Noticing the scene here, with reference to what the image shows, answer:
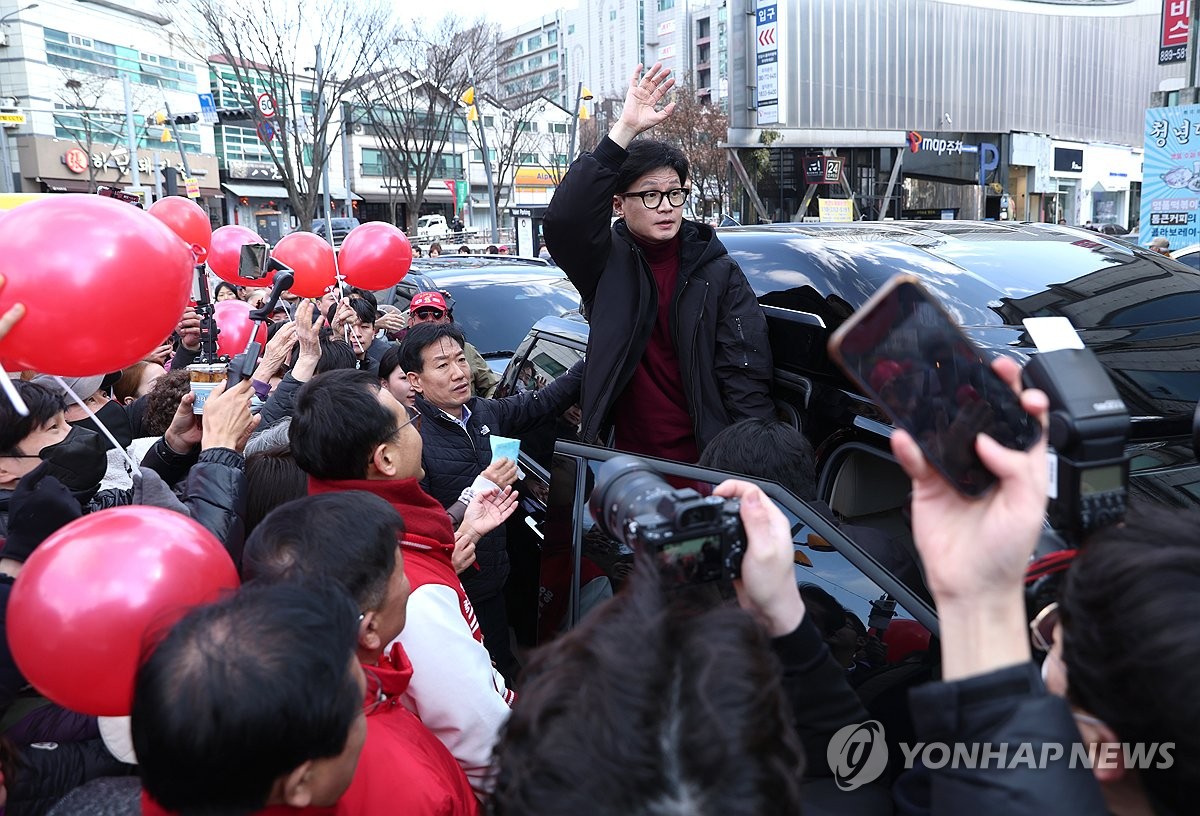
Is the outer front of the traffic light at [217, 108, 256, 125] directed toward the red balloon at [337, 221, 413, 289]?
yes

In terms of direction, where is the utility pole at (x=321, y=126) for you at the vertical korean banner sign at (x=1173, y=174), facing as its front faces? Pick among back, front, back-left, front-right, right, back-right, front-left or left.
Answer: right

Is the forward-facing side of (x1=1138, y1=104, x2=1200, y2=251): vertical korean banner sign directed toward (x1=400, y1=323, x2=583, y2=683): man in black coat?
yes

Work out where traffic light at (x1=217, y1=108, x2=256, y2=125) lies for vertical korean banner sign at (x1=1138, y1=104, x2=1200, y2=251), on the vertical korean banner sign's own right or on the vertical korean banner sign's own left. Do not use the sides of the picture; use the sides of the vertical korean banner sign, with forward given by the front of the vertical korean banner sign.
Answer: on the vertical korean banner sign's own right

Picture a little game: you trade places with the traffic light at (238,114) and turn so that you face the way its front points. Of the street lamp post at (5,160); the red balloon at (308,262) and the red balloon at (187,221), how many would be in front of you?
2

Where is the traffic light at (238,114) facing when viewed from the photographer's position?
facing the viewer

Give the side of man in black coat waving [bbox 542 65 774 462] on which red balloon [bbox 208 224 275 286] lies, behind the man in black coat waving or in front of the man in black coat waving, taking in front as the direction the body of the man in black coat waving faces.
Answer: behind

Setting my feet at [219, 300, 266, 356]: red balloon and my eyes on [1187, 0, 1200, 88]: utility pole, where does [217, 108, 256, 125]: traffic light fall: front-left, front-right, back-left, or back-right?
front-left

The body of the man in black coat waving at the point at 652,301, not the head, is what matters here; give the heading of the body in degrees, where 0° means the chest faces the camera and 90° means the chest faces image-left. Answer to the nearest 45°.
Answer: approximately 0°

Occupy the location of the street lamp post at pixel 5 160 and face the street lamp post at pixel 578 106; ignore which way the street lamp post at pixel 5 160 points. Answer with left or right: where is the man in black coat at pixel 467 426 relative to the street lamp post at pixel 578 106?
right

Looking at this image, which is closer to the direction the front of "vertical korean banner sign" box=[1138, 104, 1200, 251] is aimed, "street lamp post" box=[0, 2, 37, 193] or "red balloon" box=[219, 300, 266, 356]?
the red balloon
